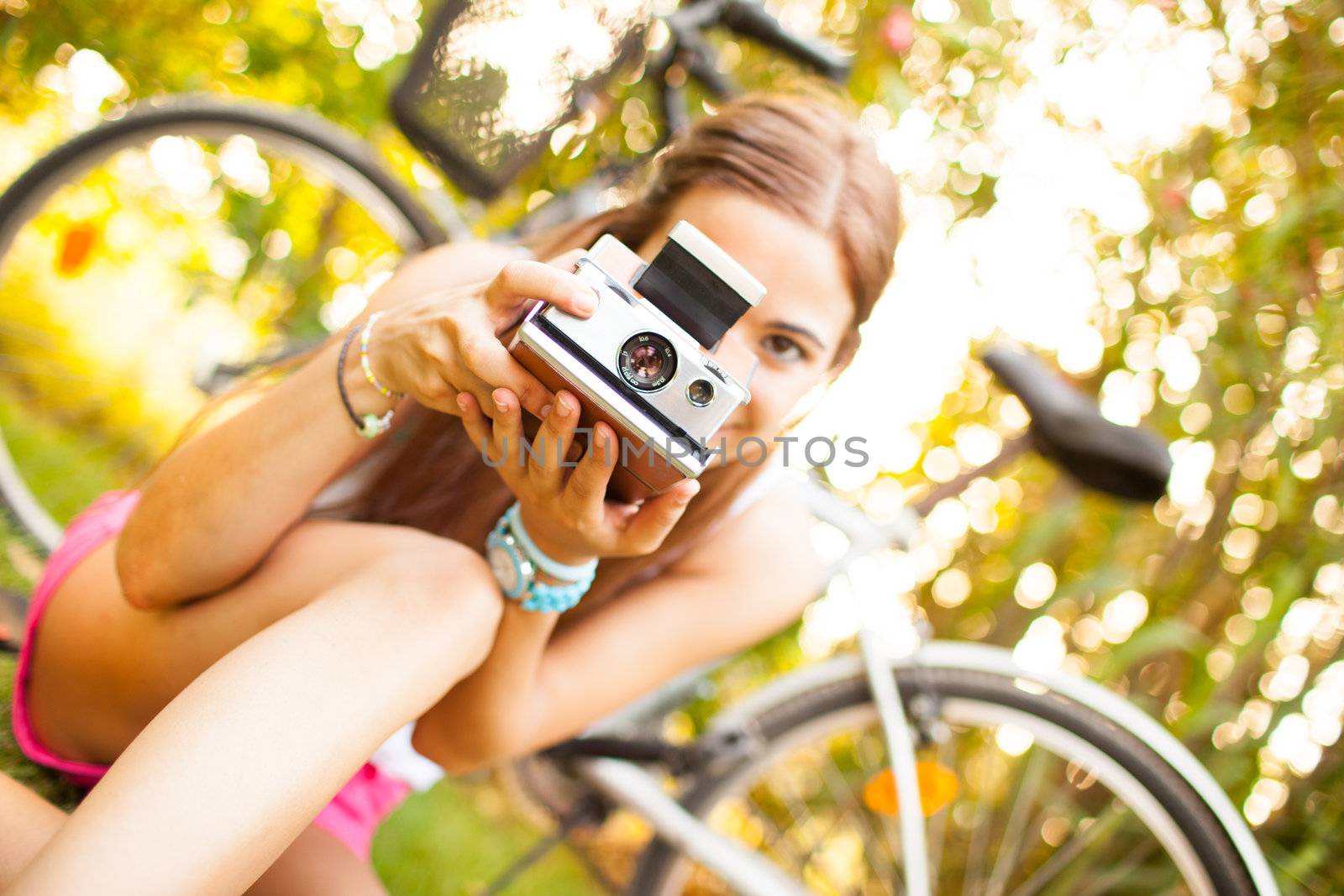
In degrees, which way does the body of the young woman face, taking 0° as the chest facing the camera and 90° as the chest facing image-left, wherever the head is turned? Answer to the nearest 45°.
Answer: approximately 0°

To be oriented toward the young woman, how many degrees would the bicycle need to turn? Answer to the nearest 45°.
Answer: approximately 45° to its left

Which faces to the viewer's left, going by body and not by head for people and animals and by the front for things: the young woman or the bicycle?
the bicycle

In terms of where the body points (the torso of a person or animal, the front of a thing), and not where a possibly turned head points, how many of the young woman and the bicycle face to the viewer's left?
1

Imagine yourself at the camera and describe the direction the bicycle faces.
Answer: facing to the left of the viewer

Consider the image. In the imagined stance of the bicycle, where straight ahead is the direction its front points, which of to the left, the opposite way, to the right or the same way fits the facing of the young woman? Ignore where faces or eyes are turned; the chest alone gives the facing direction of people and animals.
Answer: to the left
